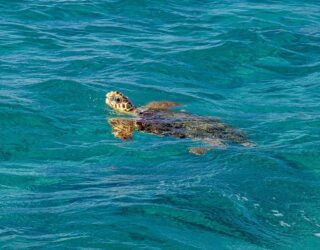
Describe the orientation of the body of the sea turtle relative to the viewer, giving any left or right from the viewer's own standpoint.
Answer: facing to the left of the viewer
